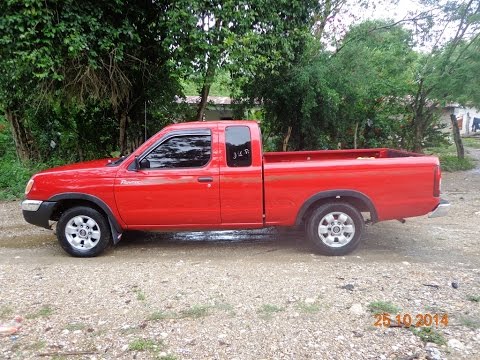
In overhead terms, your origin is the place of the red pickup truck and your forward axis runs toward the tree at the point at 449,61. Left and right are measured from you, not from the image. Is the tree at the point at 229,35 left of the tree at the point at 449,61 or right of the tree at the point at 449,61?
left

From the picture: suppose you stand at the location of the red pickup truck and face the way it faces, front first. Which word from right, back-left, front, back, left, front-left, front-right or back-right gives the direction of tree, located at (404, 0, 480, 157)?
back-right

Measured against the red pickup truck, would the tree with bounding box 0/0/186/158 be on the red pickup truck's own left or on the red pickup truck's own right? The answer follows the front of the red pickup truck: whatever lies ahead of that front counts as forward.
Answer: on the red pickup truck's own right

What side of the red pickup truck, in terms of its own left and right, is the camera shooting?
left

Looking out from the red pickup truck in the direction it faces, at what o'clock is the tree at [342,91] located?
The tree is roughly at 4 o'clock from the red pickup truck.

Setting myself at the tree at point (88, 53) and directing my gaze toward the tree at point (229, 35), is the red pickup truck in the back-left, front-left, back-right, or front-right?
front-right

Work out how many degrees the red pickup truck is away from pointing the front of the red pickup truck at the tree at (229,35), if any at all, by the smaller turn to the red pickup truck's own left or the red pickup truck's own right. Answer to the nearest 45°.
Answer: approximately 90° to the red pickup truck's own right
